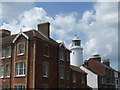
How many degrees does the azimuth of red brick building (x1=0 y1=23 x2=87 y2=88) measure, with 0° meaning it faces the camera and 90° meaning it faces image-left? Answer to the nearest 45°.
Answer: approximately 45°
